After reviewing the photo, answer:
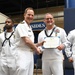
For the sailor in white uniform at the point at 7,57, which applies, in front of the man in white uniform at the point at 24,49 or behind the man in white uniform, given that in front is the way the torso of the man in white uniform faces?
behind

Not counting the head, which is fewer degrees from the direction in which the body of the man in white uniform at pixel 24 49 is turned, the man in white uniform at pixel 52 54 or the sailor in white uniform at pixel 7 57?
the man in white uniform

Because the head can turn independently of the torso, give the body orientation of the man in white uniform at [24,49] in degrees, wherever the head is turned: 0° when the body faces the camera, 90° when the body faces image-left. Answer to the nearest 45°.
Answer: approximately 315°

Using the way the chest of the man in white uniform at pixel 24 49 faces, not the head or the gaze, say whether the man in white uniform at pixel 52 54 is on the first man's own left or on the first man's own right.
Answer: on the first man's own left
